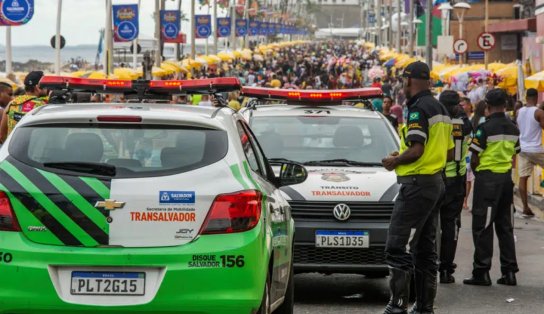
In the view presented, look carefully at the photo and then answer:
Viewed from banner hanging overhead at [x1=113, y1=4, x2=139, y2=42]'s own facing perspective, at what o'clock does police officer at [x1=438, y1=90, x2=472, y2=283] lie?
The police officer is roughly at 12 o'clock from the banner hanging overhead.

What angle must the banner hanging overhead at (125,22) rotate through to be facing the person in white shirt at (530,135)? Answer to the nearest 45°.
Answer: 0° — it already faces them

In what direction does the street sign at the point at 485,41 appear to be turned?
toward the camera

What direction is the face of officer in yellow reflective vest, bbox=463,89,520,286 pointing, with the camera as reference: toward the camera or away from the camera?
away from the camera

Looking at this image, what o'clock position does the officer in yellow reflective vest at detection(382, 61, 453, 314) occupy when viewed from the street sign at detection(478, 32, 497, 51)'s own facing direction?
The officer in yellow reflective vest is roughly at 12 o'clock from the street sign.

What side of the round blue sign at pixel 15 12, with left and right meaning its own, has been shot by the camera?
front

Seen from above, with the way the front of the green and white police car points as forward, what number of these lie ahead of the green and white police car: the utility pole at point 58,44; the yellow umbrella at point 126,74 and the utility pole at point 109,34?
3

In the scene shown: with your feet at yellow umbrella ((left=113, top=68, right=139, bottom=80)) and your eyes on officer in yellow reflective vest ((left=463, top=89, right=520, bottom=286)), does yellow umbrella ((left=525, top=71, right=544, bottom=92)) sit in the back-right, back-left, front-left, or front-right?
front-left

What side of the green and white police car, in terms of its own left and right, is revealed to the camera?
back

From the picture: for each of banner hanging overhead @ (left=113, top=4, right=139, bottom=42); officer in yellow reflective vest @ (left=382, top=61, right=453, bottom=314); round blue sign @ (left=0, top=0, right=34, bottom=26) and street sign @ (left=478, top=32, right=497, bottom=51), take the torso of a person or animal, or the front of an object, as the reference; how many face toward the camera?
3

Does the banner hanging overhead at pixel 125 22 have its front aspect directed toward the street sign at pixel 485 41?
no

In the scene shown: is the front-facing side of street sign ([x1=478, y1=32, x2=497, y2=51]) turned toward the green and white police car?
yes

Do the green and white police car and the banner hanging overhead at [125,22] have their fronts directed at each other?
yes

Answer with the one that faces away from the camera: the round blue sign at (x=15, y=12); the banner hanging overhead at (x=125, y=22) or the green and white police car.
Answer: the green and white police car

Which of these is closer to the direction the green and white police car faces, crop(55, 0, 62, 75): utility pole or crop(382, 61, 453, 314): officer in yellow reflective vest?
the utility pole

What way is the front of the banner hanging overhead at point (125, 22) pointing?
toward the camera

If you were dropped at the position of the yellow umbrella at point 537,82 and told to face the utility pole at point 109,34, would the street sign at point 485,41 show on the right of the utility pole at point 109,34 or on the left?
right

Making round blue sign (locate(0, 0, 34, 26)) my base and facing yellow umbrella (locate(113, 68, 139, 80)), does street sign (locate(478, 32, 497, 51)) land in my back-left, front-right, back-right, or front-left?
front-right

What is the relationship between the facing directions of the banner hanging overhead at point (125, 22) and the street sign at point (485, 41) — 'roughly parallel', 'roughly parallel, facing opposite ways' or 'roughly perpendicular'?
roughly parallel
